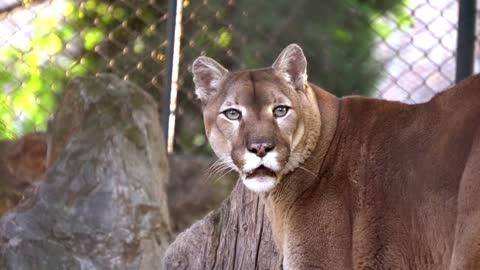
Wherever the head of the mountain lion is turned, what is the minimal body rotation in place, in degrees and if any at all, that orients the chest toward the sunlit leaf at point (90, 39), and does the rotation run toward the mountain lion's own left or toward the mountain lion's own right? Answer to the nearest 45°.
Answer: approximately 45° to the mountain lion's own right

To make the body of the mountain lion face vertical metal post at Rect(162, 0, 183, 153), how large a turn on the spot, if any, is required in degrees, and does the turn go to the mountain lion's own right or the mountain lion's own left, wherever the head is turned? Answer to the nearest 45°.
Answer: approximately 45° to the mountain lion's own right

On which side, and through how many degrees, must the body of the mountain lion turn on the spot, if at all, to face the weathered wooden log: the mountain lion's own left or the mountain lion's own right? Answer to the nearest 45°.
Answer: approximately 45° to the mountain lion's own right

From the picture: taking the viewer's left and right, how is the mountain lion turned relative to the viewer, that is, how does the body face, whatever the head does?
facing to the left of the viewer

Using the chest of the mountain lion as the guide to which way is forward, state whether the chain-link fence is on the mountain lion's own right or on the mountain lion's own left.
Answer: on the mountain lion's own right
